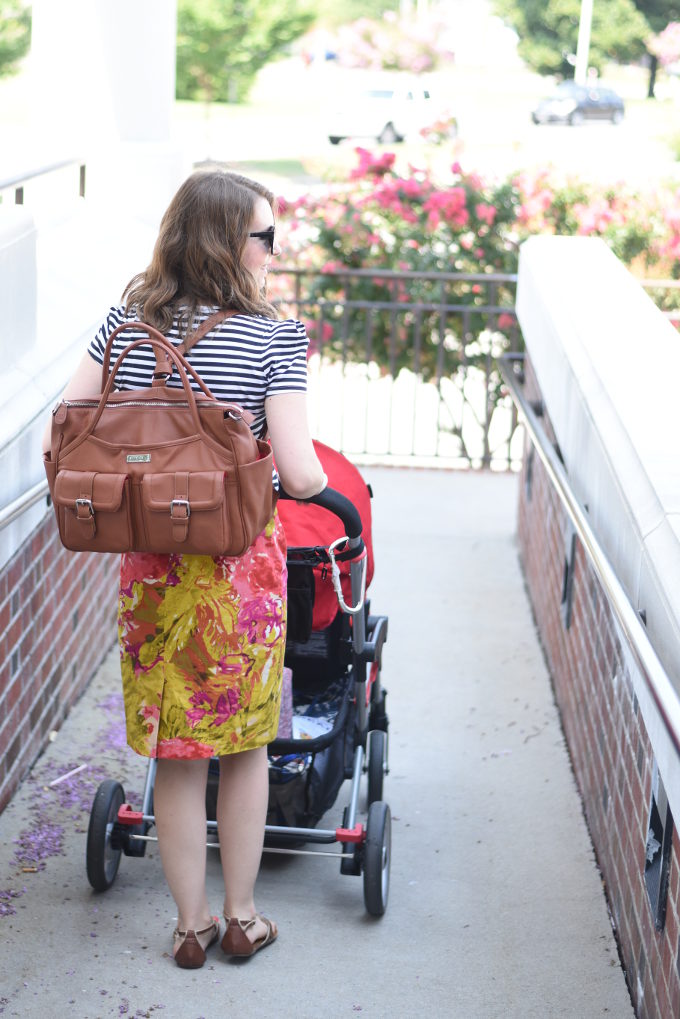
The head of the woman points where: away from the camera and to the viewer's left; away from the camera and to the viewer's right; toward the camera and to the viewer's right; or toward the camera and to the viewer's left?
away from the camera and to the viewer's right

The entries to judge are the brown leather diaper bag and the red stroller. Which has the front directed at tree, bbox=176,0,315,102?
the red stroller

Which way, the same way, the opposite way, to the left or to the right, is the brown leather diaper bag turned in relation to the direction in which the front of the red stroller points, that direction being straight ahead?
the opposite way

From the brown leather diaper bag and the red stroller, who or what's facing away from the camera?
the red stroller

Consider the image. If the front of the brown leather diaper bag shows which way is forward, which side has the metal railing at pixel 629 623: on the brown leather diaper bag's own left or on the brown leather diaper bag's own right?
on the brown leather diaper bag's own left

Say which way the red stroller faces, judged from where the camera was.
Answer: facing away from the viewer

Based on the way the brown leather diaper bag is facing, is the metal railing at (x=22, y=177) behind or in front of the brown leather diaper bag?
behind
